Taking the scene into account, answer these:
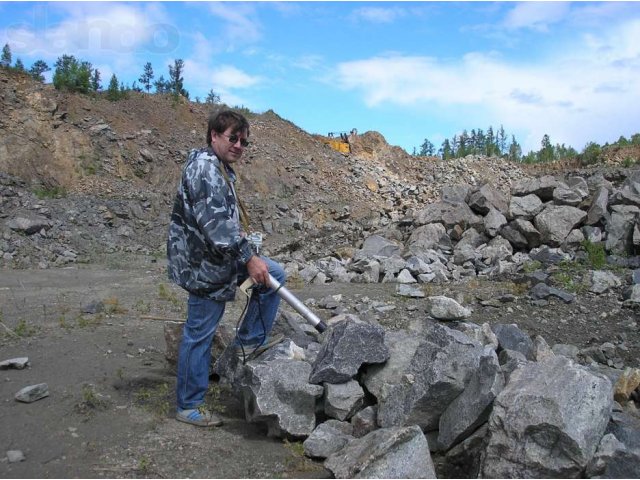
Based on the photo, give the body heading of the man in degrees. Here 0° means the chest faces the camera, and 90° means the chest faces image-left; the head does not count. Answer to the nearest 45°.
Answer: approximately 270°

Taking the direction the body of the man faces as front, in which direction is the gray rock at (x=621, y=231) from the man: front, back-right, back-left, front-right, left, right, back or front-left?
front-left

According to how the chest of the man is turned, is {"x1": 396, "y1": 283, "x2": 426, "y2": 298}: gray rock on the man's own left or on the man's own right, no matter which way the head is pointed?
on the man's own left

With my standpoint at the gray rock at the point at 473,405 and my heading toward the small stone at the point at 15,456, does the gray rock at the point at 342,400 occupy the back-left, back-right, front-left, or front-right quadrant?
front-right

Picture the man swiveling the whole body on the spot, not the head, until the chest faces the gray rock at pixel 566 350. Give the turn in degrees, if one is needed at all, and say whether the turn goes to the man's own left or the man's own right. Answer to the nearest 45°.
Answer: approximately 45° to the man's own left

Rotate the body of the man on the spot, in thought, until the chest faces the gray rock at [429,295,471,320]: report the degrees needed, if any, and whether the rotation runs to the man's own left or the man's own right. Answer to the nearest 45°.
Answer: approximately 45° to the man's own left

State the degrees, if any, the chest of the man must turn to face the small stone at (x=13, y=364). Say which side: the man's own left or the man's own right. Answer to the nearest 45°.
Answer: approximately 135° to the man's own left

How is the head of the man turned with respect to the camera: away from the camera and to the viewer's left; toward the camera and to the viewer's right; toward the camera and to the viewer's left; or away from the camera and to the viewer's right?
toward the camera and to the viewer's right

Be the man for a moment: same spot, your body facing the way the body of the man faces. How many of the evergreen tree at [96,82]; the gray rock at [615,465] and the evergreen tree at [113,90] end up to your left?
2

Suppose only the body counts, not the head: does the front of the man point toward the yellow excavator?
no

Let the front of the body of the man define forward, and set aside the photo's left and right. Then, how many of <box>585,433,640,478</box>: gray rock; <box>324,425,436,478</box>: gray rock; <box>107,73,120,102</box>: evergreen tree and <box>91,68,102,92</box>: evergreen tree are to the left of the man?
2

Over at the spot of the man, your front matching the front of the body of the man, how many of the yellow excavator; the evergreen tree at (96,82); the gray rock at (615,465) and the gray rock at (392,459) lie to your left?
2

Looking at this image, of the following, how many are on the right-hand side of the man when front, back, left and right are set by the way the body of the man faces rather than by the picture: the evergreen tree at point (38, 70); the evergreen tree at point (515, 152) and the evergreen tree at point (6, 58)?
0

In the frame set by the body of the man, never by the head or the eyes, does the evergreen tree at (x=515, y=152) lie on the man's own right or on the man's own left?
on the man's own left

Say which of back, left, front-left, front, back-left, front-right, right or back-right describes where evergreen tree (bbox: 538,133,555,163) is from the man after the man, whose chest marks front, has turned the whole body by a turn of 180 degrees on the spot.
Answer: back-right

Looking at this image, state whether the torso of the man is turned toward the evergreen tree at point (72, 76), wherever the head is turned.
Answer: no

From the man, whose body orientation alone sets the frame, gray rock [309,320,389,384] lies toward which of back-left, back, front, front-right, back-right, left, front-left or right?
front

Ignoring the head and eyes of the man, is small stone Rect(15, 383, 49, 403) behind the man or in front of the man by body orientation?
behind

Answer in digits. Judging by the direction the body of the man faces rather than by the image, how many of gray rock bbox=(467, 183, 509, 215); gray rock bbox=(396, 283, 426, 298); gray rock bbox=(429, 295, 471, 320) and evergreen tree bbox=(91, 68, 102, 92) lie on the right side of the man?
0
